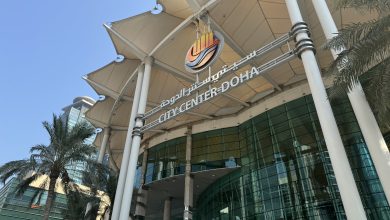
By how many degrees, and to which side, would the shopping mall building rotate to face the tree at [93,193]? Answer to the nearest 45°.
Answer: approximately 45° to its right

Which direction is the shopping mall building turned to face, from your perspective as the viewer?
facing the viewer and to the left of the viewer
